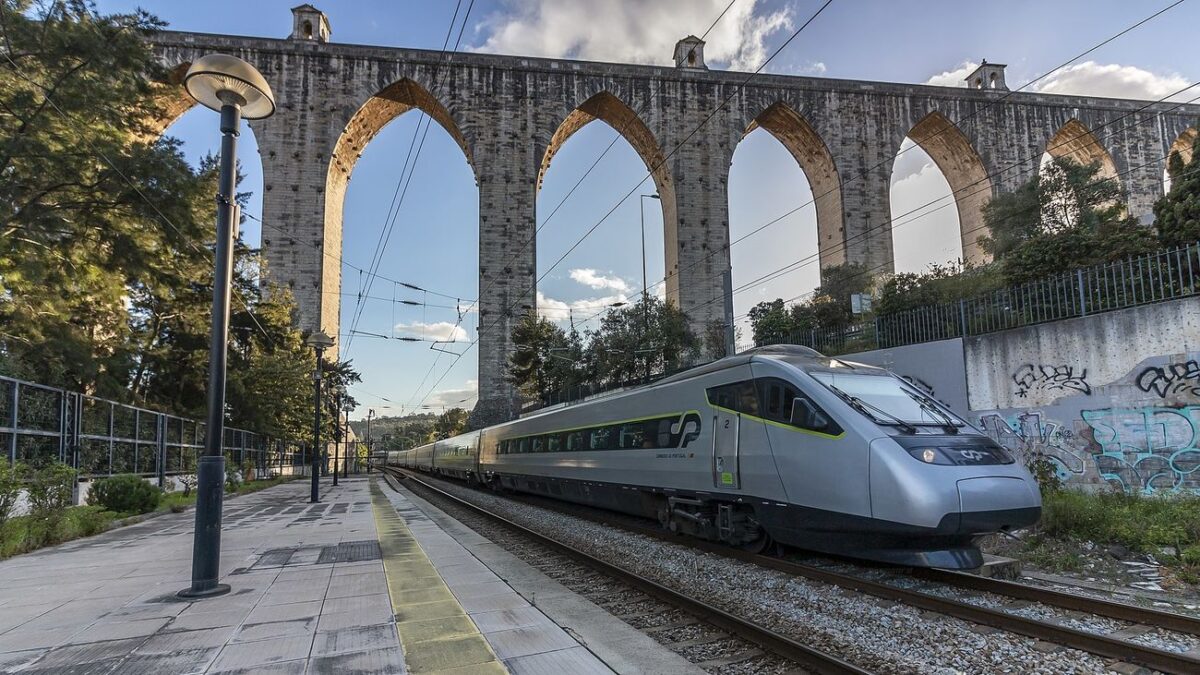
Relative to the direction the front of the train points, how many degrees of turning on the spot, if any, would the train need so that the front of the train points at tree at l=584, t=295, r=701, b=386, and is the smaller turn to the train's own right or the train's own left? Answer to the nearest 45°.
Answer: approximately 135° to the train's own left

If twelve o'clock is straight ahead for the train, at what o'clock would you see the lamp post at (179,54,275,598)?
The lamp post is roughly at 2 o'clock from the train.

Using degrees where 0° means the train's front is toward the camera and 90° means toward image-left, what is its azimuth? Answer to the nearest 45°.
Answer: approximately 315°

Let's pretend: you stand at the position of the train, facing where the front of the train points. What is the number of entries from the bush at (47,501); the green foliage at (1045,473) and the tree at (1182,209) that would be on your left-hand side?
2

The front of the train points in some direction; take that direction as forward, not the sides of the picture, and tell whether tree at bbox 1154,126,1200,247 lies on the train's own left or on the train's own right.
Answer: on the train's own left

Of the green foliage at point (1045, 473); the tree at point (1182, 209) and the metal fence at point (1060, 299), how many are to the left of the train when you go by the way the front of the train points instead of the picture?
3

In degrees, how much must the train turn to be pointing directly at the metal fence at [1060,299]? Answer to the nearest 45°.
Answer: approximately 90° to its left
